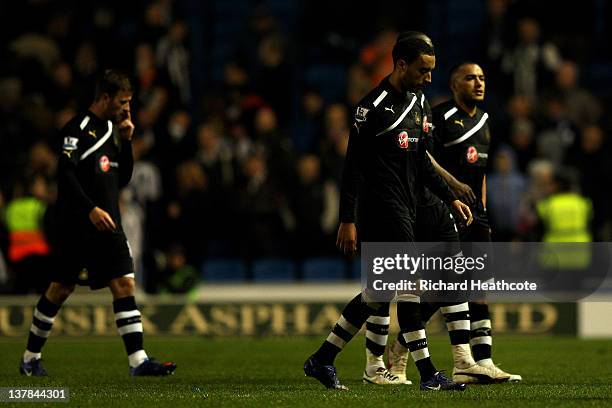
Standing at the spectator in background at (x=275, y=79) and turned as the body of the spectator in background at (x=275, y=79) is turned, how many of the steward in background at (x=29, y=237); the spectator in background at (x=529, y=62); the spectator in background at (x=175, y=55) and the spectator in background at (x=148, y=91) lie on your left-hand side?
1

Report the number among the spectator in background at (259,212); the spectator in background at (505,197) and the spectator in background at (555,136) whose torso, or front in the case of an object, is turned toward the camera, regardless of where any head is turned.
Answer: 3

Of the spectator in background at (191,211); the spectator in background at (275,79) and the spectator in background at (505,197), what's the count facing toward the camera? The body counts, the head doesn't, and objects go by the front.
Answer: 3

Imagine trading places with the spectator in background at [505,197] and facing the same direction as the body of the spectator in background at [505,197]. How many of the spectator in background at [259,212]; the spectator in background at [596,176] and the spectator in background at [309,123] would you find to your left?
1

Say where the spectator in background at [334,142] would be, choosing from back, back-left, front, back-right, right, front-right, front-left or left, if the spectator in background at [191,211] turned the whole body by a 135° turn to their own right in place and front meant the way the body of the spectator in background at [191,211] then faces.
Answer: back-right

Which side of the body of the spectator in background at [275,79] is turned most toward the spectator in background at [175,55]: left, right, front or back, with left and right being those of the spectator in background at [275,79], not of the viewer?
right

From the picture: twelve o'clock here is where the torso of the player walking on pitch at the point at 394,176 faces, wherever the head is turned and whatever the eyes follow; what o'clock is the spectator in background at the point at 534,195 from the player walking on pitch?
The spectator in background is roughly at 8 o'clock from the player walking on pitch.

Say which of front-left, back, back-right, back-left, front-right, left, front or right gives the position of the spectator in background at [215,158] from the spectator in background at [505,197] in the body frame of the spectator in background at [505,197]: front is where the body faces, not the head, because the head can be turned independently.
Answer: right

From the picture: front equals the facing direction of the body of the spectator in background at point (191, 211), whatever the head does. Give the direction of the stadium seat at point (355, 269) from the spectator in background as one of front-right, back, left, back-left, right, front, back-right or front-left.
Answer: left

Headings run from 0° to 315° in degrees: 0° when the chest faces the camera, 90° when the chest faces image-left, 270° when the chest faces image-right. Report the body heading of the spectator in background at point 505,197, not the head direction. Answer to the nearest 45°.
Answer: approximately 0°
